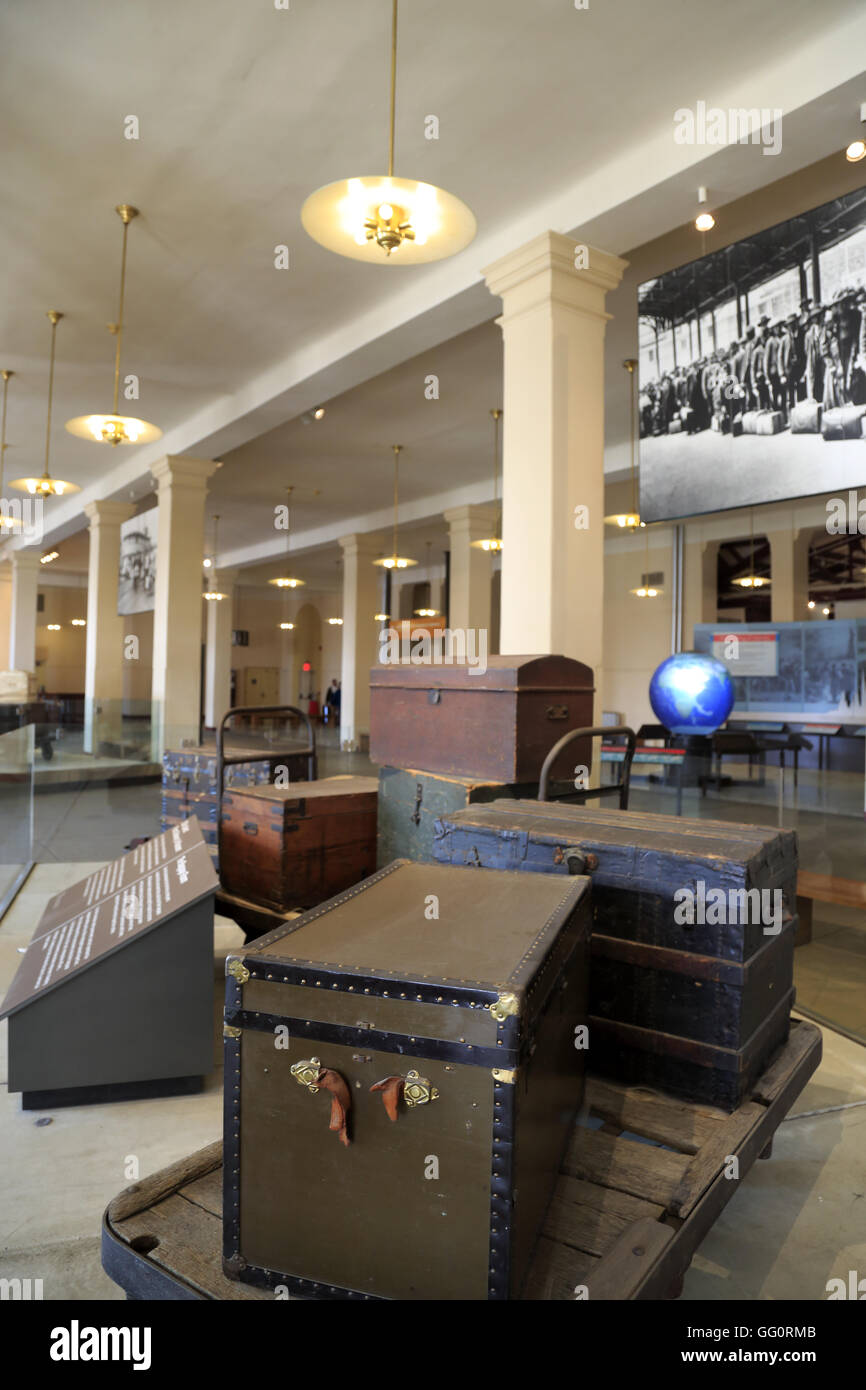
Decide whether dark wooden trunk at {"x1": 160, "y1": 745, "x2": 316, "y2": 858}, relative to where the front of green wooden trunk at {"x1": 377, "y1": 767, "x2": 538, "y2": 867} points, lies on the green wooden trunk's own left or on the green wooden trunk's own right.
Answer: on the green wooden trunk's own right

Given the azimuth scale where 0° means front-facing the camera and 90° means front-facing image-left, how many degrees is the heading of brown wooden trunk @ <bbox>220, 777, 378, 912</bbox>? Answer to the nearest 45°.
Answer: approximately 315°

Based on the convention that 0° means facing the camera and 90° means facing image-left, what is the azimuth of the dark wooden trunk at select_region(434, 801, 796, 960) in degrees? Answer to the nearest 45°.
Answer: approximately 45°

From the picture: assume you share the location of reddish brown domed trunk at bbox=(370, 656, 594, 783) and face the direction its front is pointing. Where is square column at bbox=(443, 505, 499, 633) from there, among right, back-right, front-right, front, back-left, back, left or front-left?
back-right

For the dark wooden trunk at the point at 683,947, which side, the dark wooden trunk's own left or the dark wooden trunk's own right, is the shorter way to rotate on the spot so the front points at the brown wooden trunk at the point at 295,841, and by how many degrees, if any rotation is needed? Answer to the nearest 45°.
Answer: approximately 90° to the dark wooden trunk's own right

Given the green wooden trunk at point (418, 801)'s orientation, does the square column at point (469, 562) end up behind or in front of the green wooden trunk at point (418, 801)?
behind
